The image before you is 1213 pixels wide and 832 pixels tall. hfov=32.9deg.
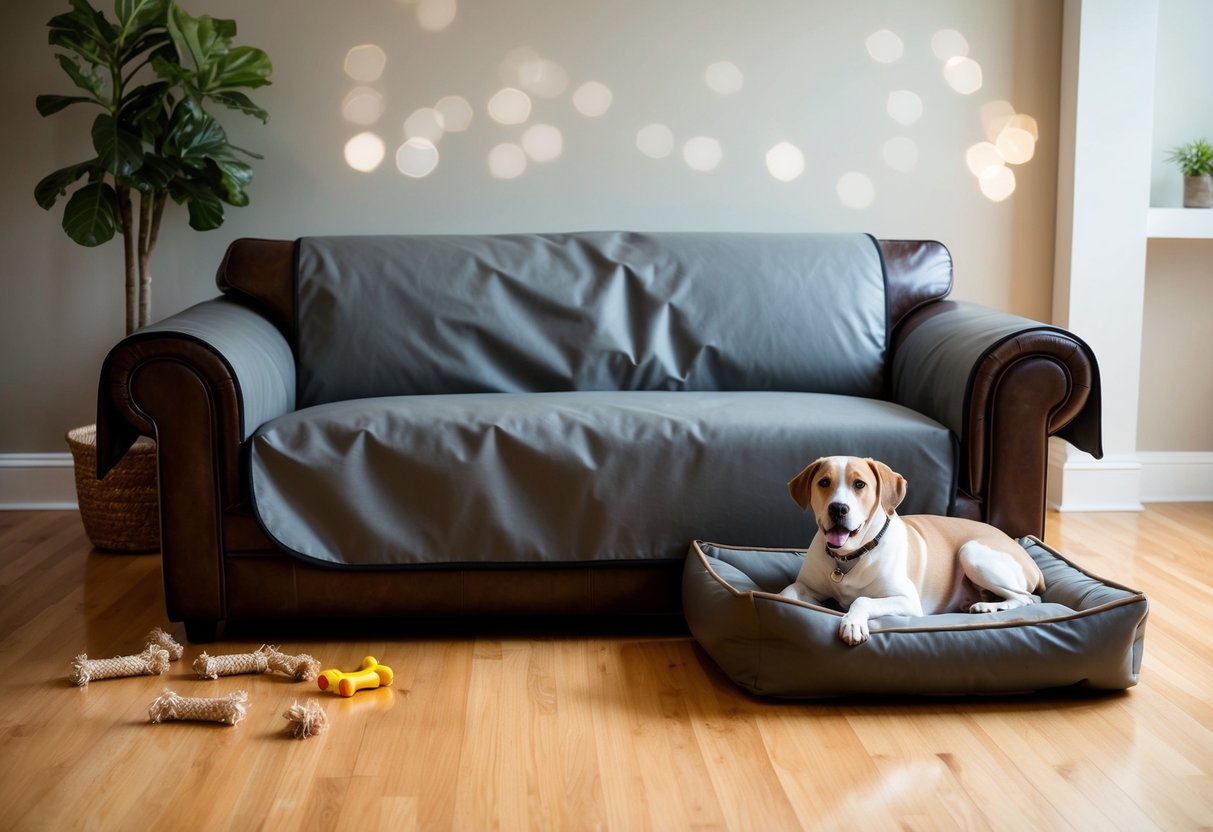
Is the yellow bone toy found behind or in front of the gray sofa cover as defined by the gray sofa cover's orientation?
in front

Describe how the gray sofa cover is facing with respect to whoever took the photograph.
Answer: facing the viewer

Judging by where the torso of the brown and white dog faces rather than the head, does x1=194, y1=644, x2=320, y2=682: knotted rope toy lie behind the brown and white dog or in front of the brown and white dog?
in front

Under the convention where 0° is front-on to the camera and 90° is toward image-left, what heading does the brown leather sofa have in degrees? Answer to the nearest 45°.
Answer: approximately 0°

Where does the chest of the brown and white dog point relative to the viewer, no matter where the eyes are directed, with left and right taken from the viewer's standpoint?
facing the viewer and to the left of the viewer

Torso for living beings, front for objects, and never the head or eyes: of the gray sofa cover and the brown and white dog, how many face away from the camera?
0

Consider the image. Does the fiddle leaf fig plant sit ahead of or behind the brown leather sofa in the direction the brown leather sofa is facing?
behind

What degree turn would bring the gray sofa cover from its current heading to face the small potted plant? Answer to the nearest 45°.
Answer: approximately 135° to its left
